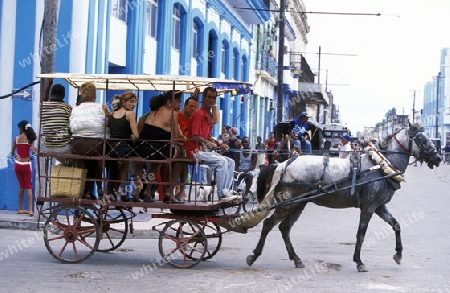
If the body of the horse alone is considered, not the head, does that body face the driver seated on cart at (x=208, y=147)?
no

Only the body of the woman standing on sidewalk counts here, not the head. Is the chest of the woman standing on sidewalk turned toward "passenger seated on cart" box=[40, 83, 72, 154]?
no

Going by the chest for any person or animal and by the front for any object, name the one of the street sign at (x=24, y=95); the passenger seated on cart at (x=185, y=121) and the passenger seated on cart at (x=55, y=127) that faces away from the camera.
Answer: the passenger seated on cart at (x=55, y=127)

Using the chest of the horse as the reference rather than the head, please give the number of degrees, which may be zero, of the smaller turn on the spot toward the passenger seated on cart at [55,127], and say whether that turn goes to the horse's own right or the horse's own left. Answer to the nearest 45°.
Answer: approximately 180°

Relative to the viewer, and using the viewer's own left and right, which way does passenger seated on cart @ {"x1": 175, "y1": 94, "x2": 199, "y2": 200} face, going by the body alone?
facing the viewer and to the right of the viewer

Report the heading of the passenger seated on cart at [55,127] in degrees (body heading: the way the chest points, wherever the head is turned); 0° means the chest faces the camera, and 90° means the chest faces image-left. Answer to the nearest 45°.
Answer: approximately 180°

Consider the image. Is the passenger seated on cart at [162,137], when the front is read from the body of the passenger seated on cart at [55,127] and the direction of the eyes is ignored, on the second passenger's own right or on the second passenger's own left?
on the second passenger's own right

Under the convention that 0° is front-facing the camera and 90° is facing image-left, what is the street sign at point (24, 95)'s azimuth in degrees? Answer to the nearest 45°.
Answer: approximately 0°

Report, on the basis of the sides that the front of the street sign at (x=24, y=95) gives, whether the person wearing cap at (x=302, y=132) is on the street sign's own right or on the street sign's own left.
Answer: on the street sign's own left

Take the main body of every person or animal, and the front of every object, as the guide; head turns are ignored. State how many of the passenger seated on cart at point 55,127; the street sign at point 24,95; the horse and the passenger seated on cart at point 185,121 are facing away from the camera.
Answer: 1

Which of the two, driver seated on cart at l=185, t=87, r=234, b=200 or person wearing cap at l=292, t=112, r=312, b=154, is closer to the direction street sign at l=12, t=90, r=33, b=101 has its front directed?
the driver seated on cart

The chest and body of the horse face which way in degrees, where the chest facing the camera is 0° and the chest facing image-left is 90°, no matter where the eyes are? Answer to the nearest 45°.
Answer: approximately 270°

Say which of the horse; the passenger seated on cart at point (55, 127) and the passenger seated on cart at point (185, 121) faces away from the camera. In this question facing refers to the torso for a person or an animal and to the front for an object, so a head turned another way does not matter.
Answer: the passenger seated on cart at point (55, 127)

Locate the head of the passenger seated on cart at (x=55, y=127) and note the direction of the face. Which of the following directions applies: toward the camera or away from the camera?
away from the camera
